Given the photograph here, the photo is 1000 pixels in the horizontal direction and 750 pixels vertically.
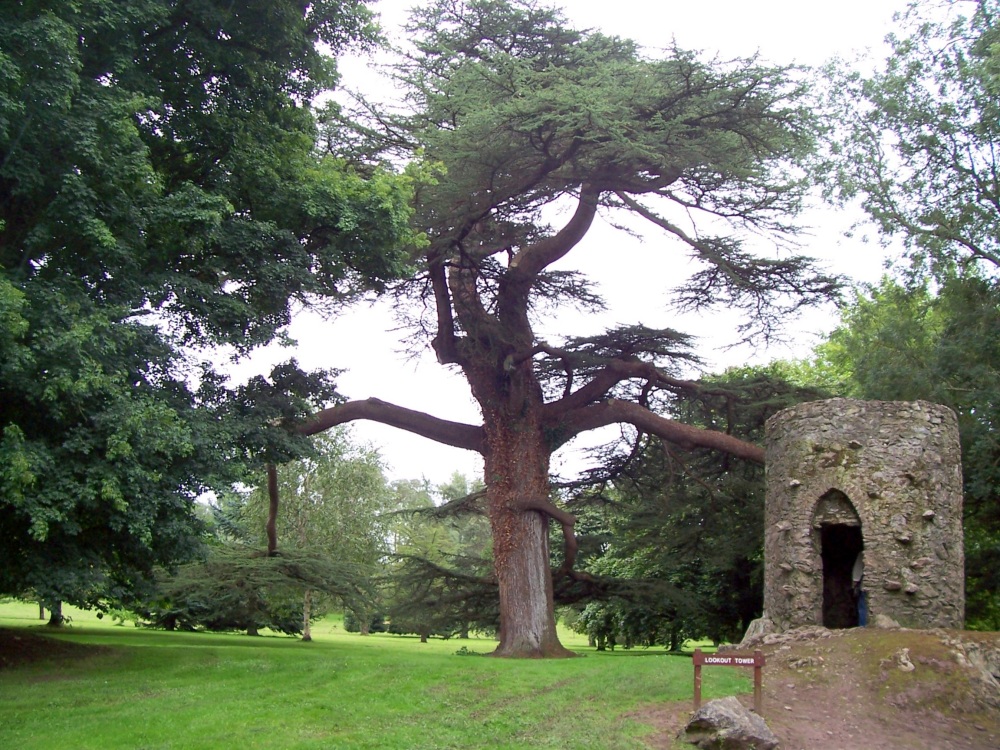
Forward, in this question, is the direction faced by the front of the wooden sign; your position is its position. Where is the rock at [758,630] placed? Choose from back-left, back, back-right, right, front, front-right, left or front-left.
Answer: back

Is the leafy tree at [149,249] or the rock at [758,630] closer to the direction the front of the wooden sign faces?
the leafy tree

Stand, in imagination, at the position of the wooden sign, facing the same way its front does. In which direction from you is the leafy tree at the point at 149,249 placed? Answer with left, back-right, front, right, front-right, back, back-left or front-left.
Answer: right

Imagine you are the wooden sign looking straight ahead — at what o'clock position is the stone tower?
The stone tower is roughly at 7 o'clock from the wooden sign.

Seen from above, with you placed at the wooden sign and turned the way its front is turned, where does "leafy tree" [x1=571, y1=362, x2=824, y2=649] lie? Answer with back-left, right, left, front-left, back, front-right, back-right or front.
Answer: back

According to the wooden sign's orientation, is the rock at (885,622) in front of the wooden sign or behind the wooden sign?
behind

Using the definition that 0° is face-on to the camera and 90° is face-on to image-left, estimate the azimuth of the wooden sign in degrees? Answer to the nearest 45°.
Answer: approximately 0°

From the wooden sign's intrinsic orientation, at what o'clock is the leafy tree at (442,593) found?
The leafy tree is roughly at 5 o'clock from the wooden sign.
